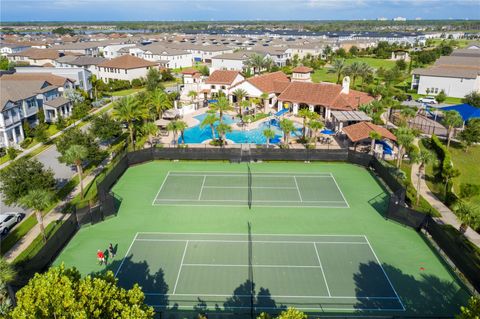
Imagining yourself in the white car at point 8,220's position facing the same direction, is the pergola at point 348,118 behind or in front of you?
in front

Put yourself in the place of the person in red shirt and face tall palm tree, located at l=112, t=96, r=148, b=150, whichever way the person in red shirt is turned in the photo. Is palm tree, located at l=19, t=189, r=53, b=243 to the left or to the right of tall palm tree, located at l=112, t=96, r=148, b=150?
left

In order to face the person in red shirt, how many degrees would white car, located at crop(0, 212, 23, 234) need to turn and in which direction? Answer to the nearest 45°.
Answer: approximately 90° to its right

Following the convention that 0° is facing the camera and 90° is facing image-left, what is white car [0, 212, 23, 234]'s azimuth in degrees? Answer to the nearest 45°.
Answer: approximately 225°

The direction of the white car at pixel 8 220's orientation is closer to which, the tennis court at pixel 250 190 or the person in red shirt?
the tennis court

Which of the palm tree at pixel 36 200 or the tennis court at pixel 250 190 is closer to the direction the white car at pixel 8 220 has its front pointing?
the tennis court

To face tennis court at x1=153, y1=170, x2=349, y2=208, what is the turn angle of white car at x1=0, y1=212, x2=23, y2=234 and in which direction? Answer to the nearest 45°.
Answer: approximately 45° to its right
